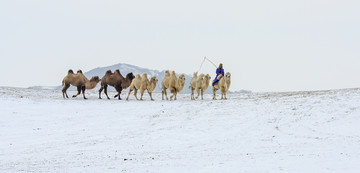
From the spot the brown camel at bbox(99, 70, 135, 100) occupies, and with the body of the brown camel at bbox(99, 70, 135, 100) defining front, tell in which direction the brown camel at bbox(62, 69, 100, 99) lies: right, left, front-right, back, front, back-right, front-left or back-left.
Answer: back

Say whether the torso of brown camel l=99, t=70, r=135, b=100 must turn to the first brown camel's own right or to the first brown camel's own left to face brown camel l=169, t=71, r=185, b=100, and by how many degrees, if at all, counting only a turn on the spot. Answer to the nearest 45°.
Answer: approximately 45° to the first brown camel's own right

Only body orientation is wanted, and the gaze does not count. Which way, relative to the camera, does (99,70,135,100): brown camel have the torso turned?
to the viewer's right

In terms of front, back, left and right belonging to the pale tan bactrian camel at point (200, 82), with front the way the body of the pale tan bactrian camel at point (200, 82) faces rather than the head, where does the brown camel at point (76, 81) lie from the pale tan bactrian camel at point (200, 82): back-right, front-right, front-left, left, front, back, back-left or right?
back-right

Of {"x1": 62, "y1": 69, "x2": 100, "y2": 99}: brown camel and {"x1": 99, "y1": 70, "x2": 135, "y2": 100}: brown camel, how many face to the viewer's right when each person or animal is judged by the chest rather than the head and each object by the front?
2

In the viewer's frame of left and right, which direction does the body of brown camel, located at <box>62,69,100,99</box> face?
facing to the right of the viewer

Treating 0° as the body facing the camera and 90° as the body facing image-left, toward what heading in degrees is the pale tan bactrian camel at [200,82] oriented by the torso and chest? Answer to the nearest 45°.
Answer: approximately 315°
